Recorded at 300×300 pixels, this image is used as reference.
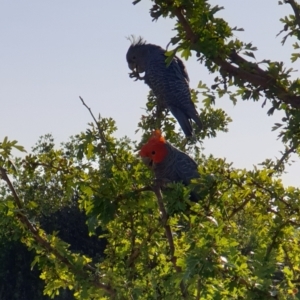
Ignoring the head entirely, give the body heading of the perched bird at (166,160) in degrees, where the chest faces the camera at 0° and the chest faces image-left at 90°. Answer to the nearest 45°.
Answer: approximately 90°

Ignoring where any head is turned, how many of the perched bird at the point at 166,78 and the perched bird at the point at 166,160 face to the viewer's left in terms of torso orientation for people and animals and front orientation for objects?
2

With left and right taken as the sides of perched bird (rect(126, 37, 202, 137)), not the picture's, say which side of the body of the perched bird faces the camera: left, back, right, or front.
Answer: left
